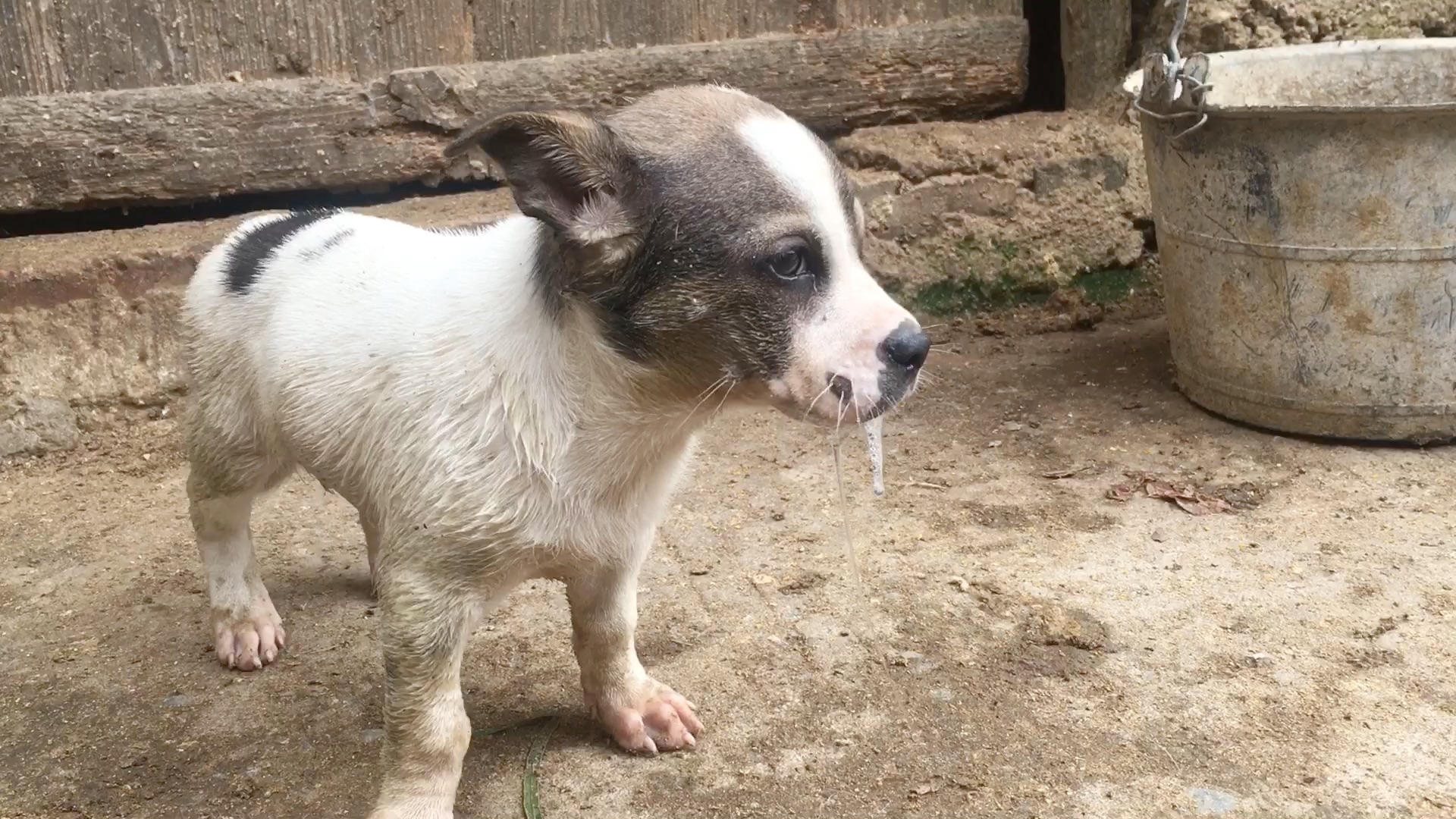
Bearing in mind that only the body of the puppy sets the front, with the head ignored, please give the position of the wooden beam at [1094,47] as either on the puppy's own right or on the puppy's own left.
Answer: on the puppy's own left

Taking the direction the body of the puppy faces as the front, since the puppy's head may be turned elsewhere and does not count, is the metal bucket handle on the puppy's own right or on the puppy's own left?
on the puppy's own left

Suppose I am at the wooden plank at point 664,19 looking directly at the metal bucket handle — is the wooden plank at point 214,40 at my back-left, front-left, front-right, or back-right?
back-right

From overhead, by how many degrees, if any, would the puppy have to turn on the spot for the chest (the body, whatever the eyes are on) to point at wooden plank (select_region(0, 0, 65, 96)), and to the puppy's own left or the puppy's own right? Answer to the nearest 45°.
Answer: approximately 180°

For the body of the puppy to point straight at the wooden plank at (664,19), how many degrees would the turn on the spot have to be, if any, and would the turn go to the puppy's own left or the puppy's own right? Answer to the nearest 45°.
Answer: approximately 135° to the puppy's own left

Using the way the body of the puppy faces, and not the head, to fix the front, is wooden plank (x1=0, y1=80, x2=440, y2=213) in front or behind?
behind

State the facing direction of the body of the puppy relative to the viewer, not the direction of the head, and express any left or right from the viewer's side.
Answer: facing the viewer and to the right of the viewer

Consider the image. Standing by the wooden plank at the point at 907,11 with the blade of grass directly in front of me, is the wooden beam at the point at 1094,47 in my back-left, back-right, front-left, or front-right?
back-left

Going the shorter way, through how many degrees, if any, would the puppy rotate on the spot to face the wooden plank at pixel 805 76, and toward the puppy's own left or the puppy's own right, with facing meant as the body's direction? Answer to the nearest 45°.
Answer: approximately 135° to the puppy's own left
